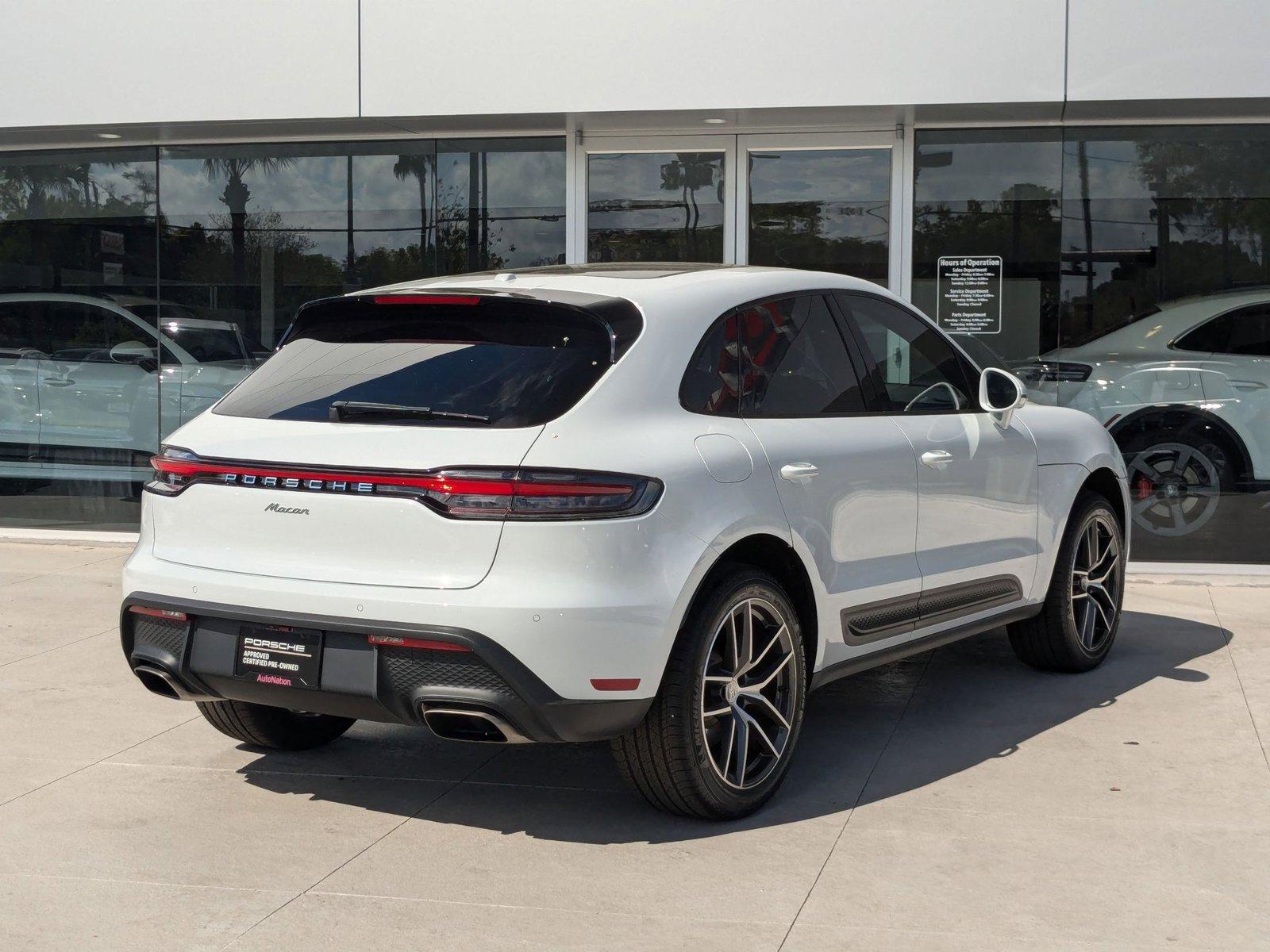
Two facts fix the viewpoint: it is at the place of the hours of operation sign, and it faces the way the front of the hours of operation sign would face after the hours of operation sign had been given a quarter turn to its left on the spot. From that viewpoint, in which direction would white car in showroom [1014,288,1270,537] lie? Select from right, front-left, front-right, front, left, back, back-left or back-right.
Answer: front

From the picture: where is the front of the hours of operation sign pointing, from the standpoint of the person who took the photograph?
facing the viewer

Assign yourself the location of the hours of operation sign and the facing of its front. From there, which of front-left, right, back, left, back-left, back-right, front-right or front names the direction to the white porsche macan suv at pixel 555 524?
front

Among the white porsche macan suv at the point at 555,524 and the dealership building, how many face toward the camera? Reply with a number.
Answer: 1

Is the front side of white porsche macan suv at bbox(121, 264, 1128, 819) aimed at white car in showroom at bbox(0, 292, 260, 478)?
no

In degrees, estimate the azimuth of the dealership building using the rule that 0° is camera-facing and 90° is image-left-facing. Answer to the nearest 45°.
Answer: approximately 0°

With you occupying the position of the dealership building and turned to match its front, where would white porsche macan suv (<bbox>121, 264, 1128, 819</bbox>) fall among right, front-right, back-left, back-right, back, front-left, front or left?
front

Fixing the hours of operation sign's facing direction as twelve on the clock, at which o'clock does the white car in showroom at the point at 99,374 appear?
The white car in showroom is roughly at 3 o'clock from the hours of operation sign.

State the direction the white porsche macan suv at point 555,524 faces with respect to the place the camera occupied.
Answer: facing away from the viewer and to the right of the viewer

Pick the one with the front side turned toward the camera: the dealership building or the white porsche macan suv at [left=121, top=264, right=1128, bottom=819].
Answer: the dealership building

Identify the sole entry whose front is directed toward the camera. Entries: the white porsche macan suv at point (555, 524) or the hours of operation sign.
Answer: the hours of operation sign

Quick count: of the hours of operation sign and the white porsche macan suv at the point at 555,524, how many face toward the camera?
1

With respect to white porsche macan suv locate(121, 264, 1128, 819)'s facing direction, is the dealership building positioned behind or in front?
in front

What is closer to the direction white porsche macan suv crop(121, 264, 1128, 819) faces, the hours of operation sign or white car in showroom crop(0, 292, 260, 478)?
the hours of operation sign
